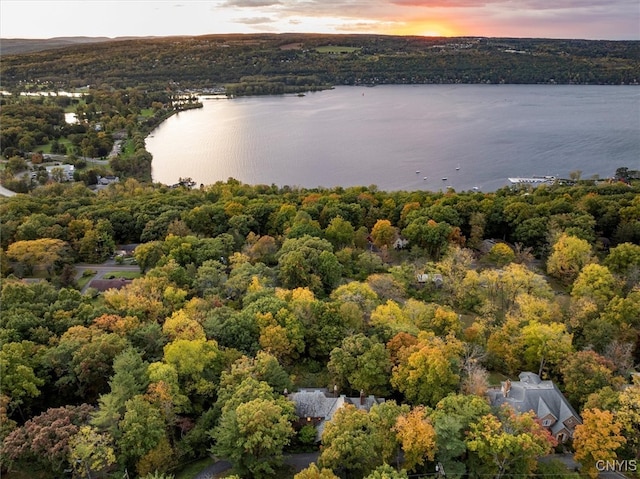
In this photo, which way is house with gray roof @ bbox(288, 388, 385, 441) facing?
toward the camera

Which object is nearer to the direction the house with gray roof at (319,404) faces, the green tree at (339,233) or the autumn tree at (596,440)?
the autumn tree

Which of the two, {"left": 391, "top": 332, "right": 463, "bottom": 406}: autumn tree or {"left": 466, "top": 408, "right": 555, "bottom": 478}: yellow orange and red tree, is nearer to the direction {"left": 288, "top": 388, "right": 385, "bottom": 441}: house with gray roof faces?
the yellow orange and red tree

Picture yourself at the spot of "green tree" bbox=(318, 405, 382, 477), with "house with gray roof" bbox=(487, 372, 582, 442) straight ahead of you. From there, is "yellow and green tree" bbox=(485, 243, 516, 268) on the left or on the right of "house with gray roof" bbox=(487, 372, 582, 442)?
left

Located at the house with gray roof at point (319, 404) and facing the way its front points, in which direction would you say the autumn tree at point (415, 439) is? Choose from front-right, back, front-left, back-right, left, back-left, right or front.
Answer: front-left

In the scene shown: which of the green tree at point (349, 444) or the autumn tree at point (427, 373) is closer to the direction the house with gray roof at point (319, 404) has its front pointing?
the green tree

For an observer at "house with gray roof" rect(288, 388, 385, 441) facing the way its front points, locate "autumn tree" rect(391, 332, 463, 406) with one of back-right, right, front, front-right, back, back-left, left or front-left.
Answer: left

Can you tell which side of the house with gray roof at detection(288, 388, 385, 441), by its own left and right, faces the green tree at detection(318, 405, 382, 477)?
front

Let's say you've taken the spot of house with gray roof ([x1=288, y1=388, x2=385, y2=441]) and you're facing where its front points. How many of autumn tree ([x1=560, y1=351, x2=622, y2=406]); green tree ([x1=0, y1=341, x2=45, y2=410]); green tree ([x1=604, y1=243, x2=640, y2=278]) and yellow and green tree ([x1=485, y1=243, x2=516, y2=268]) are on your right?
1

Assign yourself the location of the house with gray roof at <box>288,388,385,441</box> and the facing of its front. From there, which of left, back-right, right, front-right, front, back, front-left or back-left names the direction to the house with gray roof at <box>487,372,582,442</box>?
left

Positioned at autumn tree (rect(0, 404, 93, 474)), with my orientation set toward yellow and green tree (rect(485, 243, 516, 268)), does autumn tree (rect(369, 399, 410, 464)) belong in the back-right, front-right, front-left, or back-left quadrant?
front-right

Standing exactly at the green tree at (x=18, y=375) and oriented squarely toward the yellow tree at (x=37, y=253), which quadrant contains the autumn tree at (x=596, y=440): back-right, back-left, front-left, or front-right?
back-right

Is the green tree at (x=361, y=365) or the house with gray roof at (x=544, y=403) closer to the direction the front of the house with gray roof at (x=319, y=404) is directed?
the house with gray roof

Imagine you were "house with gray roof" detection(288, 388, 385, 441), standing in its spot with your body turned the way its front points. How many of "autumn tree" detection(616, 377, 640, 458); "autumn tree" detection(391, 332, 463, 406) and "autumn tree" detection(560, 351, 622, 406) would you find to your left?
3

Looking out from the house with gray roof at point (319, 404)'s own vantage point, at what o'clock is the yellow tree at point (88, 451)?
The yellow tree is roughly at 2 o'clock from the house with gray roof.

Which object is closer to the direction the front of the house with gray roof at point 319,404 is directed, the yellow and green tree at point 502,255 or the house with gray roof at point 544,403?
the house with gray roof
